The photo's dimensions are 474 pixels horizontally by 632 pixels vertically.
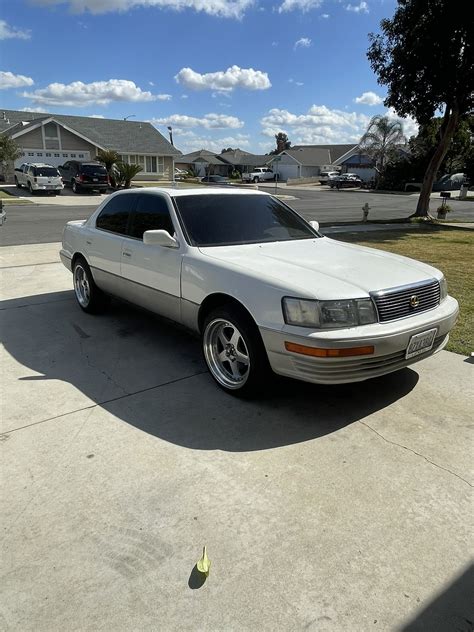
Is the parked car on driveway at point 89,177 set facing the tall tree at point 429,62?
no

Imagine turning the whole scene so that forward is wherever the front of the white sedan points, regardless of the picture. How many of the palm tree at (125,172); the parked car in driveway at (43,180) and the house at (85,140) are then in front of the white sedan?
0

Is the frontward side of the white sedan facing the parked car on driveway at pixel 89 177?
no

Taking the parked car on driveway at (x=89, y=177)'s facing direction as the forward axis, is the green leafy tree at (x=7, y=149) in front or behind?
in front

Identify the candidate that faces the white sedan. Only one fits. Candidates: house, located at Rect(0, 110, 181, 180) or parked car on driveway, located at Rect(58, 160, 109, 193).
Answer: the house

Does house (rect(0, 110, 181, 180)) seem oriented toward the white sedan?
yes

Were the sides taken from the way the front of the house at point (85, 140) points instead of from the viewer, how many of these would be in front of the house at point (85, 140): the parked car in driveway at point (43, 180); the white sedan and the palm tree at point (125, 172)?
3

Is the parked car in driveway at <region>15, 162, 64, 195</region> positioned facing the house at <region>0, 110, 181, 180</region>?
yes

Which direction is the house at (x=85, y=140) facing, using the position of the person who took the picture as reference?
facing the viewer

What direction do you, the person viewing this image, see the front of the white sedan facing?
facing the viewer and to the right of the viewer

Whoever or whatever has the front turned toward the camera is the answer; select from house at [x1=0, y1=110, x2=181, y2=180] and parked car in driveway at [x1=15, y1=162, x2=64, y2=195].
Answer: the house
